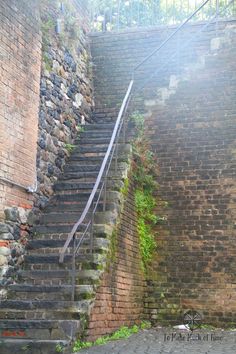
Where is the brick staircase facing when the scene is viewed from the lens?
facing the viewer

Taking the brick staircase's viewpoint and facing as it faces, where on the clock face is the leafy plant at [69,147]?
The leafy plant is roughly at 6 o'clock from the brick staircase.

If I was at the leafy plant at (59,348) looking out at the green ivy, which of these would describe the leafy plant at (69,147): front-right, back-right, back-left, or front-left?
front-left
